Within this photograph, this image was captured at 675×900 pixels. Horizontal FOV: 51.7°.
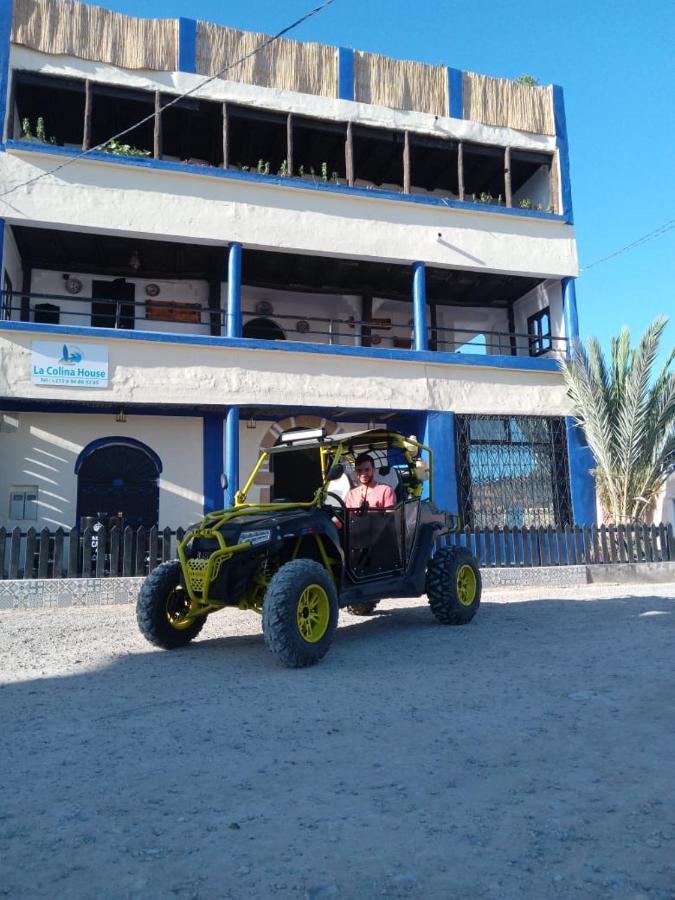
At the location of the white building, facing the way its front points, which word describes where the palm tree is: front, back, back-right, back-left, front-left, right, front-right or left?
left

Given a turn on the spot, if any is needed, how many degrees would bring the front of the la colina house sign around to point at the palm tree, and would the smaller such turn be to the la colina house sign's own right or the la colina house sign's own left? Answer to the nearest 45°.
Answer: approximately 90° to the la colina house sign's own left

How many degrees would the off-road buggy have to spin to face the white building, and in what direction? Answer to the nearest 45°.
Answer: approximately 135° to its right

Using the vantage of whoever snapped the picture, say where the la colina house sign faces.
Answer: facing the viewer

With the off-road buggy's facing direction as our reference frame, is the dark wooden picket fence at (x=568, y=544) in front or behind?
behind

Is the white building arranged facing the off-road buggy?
yes

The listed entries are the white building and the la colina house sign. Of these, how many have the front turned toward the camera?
2

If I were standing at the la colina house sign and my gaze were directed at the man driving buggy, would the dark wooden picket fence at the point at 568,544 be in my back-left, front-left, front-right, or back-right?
front-left

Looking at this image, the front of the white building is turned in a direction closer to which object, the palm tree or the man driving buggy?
the man driving buggy

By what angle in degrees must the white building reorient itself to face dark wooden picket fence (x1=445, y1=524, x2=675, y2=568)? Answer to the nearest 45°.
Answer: approximately 90° to its left

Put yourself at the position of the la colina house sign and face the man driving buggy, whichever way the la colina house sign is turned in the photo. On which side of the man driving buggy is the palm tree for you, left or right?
left

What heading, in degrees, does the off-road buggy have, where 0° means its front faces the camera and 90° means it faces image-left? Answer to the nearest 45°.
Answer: approximately 45°

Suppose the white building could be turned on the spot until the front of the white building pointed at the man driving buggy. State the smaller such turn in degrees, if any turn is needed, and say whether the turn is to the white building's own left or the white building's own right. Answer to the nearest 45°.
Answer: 0° — it already faces them

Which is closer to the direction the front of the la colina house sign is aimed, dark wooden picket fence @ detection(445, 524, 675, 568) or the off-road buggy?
the off-road buggy

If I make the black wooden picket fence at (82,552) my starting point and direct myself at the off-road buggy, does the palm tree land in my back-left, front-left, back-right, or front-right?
front-left

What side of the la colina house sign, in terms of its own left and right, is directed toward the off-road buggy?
front
